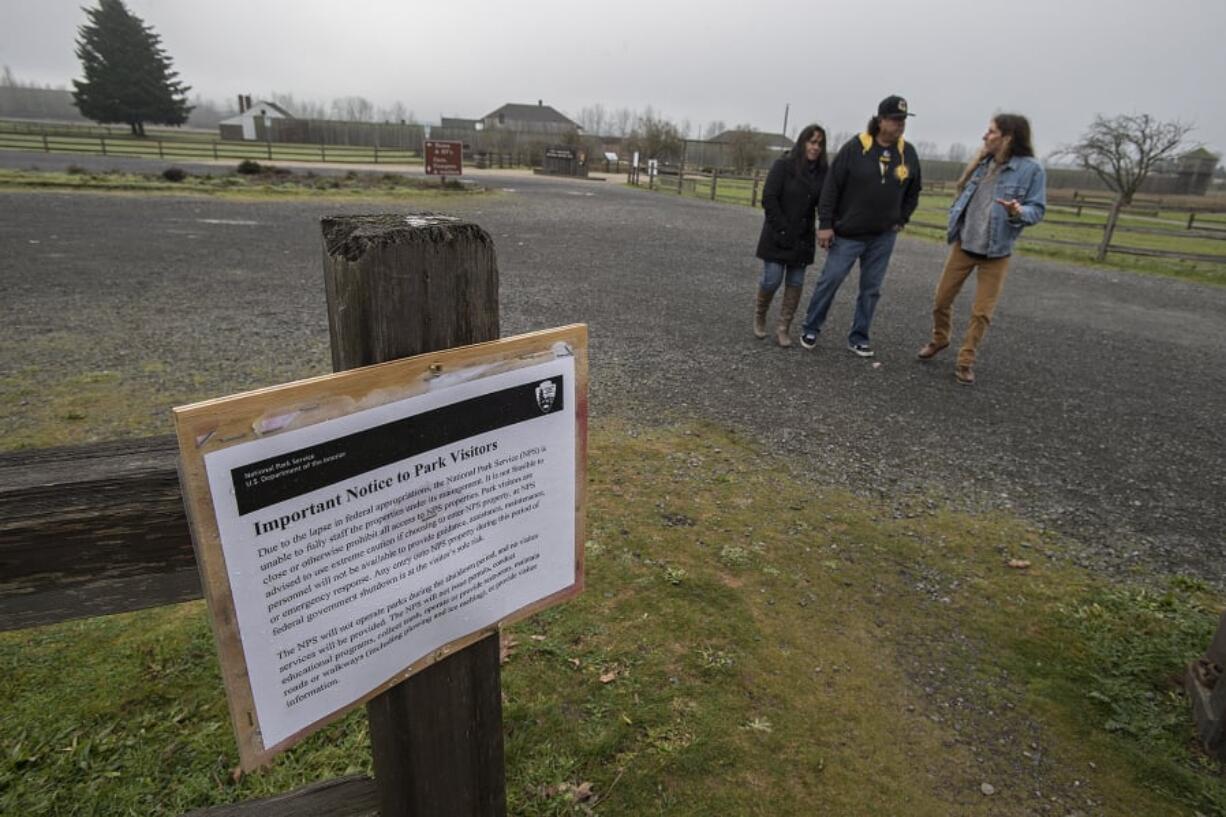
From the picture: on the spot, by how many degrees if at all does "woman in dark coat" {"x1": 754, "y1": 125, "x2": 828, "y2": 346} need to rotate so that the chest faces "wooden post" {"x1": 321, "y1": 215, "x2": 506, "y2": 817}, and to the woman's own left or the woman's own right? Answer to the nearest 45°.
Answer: approximately 45° to the woman's own right

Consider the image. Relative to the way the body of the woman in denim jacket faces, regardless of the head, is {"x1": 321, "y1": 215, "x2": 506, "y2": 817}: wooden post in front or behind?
in front

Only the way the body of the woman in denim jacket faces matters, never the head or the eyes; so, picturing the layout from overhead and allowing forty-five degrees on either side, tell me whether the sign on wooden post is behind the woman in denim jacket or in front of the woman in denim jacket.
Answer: in front

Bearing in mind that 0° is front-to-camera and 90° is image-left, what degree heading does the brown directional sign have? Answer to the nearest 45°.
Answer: approximately 0°

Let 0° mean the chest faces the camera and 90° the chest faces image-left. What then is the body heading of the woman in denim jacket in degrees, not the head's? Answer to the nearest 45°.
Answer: approximately 45°

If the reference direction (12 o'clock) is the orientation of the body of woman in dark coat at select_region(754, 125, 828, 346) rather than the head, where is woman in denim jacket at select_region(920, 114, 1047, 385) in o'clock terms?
The woman in denim jacket is roughly at 11 o'clock from the woman in dark coat.

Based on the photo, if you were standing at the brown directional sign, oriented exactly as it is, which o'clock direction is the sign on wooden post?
The sign on wooden post is roughly at 12 o'clock from the brown directional sign.

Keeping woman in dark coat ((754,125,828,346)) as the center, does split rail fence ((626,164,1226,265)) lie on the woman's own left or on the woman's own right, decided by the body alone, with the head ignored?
on the woman's own left

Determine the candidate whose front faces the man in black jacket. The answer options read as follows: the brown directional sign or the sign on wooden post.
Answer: the brown directional sign

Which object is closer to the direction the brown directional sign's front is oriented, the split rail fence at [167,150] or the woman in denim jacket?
the woman in denim jacket

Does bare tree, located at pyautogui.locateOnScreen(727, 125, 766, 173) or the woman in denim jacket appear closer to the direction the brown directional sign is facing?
the woman in denim jacket

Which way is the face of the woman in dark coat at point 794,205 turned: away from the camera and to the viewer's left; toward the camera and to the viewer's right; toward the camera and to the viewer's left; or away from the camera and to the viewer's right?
toward the camera and to the viewer's right

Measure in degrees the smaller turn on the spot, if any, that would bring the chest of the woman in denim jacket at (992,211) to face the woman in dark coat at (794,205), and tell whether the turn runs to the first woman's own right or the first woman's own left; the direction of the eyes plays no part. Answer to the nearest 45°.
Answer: approximately 45° to the first woman's own right

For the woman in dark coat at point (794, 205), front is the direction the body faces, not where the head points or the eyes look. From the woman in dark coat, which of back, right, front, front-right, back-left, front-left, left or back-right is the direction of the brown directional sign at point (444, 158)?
back

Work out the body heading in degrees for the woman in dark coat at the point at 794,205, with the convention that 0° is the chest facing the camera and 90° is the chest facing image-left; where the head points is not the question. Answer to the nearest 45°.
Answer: approximately 315°

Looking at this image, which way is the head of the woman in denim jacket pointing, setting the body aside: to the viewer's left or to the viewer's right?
to the viewer's left

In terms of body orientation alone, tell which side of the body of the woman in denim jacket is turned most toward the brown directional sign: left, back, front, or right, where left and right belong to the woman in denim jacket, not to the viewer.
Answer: right
